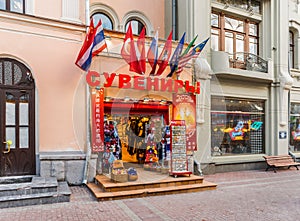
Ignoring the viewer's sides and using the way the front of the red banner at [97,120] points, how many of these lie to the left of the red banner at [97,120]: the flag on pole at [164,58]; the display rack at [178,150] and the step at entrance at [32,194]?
2

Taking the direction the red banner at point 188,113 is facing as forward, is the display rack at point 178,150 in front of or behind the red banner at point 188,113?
in front

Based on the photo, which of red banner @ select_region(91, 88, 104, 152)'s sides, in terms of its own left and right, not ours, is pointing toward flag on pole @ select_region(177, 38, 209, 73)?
left

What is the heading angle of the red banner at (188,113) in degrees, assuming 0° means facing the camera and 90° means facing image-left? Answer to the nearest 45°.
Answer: approximately 0°

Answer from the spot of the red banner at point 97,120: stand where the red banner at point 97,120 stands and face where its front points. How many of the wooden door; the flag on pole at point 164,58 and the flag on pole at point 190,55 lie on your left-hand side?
2

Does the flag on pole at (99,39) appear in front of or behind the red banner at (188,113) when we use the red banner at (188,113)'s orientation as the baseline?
in front

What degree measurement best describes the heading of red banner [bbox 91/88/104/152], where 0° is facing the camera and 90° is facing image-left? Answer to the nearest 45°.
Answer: approximately 0°

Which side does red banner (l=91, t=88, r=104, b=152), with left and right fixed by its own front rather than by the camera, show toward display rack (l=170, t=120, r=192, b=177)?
left
